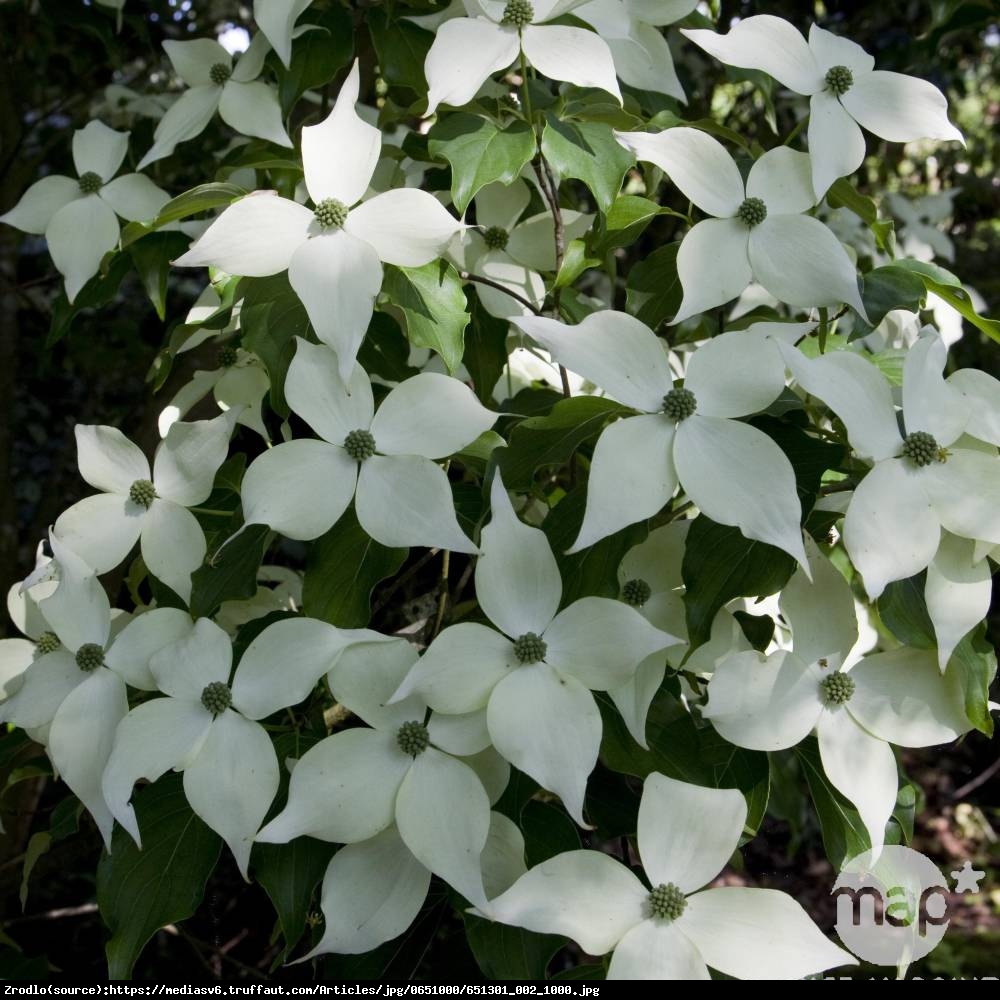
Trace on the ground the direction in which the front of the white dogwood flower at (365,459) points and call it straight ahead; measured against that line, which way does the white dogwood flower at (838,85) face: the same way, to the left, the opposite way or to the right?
the same way

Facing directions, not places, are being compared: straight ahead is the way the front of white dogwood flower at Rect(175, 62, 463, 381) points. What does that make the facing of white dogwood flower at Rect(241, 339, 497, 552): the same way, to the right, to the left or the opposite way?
the same way

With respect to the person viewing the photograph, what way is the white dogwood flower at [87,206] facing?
facing the viewer

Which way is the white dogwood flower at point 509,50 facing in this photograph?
toward the camera

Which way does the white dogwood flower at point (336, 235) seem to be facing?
toward the camera

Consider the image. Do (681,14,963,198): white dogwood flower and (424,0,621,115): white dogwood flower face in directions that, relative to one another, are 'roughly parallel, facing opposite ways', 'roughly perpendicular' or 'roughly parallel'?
roughly parallel

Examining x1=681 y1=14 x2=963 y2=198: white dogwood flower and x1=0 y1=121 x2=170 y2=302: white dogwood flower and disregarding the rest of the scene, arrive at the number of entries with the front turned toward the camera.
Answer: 2

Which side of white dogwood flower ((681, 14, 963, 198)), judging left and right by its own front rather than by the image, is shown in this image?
front

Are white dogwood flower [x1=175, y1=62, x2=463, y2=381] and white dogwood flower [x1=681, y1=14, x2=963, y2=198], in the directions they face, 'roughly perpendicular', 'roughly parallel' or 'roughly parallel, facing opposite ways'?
roughly parallel
